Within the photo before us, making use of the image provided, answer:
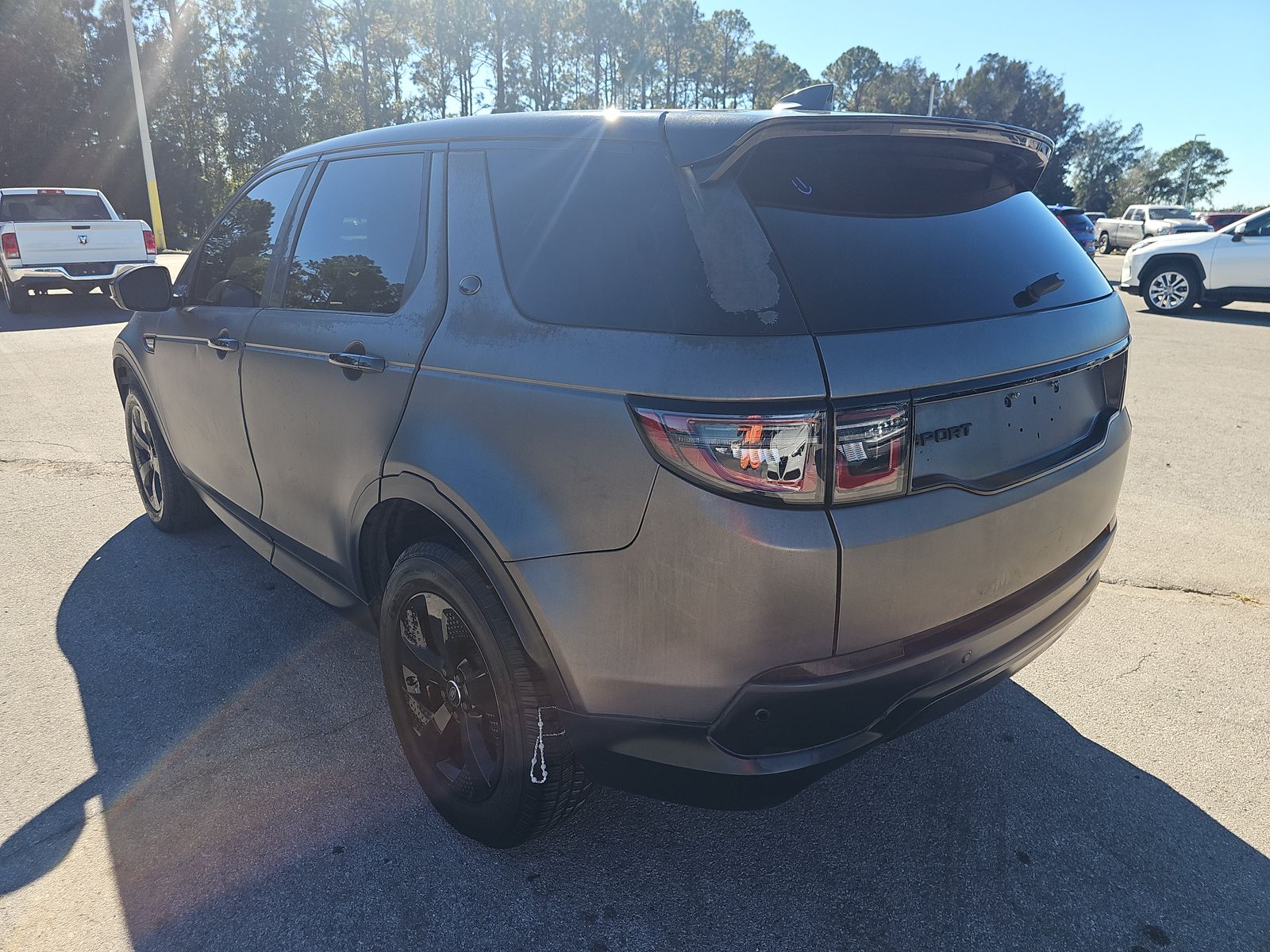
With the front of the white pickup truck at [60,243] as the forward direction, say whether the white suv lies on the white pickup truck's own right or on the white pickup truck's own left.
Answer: on the white pickup truck's own right

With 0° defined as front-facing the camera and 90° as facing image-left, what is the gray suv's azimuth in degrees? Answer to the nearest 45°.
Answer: approximately 135°

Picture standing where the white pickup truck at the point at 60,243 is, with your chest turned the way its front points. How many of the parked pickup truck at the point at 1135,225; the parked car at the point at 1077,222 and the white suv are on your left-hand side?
0

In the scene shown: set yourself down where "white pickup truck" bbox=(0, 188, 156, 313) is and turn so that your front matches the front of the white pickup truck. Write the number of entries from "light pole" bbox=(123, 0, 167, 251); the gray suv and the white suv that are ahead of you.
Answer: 1

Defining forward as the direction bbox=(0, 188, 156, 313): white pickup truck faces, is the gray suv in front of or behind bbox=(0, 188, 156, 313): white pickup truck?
behind

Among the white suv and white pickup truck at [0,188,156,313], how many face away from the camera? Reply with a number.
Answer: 1

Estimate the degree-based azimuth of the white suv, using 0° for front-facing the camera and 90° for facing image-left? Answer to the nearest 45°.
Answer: approximately 90°

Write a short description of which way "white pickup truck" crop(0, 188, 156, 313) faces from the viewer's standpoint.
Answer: facing away from the viewer

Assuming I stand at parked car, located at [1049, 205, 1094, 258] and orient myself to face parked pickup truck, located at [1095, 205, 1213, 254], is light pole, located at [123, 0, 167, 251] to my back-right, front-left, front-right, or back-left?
back-left

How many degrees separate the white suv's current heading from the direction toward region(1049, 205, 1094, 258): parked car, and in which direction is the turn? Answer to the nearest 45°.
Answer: approximately 90° to its right

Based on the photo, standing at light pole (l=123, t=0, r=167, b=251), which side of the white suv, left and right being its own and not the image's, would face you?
front

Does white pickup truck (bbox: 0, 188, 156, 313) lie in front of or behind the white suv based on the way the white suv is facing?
in front

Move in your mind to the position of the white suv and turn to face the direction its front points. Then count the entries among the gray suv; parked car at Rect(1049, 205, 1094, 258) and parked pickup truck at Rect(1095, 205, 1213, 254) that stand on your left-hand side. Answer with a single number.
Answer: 1

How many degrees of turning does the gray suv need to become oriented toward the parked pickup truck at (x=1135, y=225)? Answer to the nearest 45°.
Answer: approximately 90° to its right

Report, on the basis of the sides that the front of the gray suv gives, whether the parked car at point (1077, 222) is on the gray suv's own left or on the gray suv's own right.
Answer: on the gray suv's own right

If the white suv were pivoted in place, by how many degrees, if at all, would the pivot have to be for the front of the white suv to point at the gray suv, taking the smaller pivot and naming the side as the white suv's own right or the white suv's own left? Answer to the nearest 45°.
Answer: approximately 90° to the white suv's own left

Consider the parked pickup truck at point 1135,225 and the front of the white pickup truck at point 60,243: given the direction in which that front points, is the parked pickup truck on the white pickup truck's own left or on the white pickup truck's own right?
on the white pickup truck's own right
